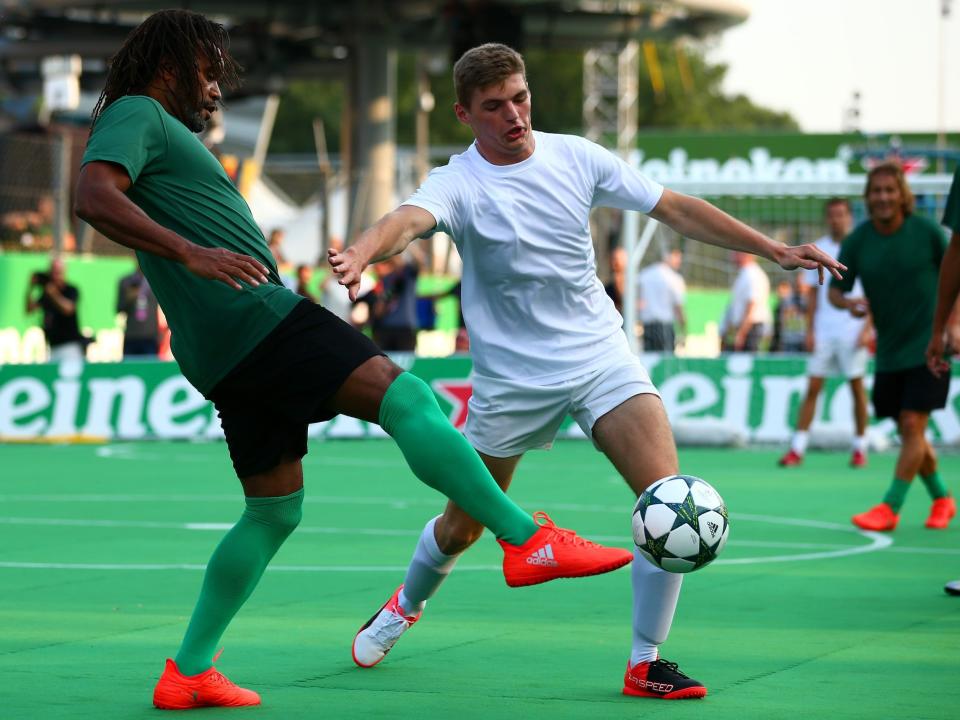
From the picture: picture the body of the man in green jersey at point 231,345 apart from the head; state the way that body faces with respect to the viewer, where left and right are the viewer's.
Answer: facing to the right of the viewer

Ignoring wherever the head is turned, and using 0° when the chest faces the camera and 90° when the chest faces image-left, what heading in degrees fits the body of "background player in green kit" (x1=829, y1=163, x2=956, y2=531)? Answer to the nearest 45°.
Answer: approximately 45°

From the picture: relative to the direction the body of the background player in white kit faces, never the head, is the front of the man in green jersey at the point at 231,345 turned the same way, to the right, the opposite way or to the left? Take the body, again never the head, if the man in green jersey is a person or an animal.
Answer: to the left

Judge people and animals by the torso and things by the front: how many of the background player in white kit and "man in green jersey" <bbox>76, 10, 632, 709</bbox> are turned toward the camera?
1

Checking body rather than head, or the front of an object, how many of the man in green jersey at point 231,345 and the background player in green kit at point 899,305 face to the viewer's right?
1

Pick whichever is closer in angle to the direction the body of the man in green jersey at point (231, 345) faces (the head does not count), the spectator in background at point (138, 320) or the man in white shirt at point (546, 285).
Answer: the man in white shirt

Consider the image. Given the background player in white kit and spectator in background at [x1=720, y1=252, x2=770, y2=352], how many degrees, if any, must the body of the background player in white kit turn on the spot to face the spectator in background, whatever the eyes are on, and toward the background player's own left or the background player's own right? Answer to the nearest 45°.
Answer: approximately 180°

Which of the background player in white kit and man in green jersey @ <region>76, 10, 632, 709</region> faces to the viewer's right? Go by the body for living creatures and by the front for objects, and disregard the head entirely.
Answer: the man in green jersey

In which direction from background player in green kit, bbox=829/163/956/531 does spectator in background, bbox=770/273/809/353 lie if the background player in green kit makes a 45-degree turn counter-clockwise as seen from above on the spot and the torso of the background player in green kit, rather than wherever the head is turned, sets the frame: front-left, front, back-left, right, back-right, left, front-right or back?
back

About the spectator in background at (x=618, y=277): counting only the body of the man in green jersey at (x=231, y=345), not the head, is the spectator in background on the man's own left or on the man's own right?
on the man's own left
